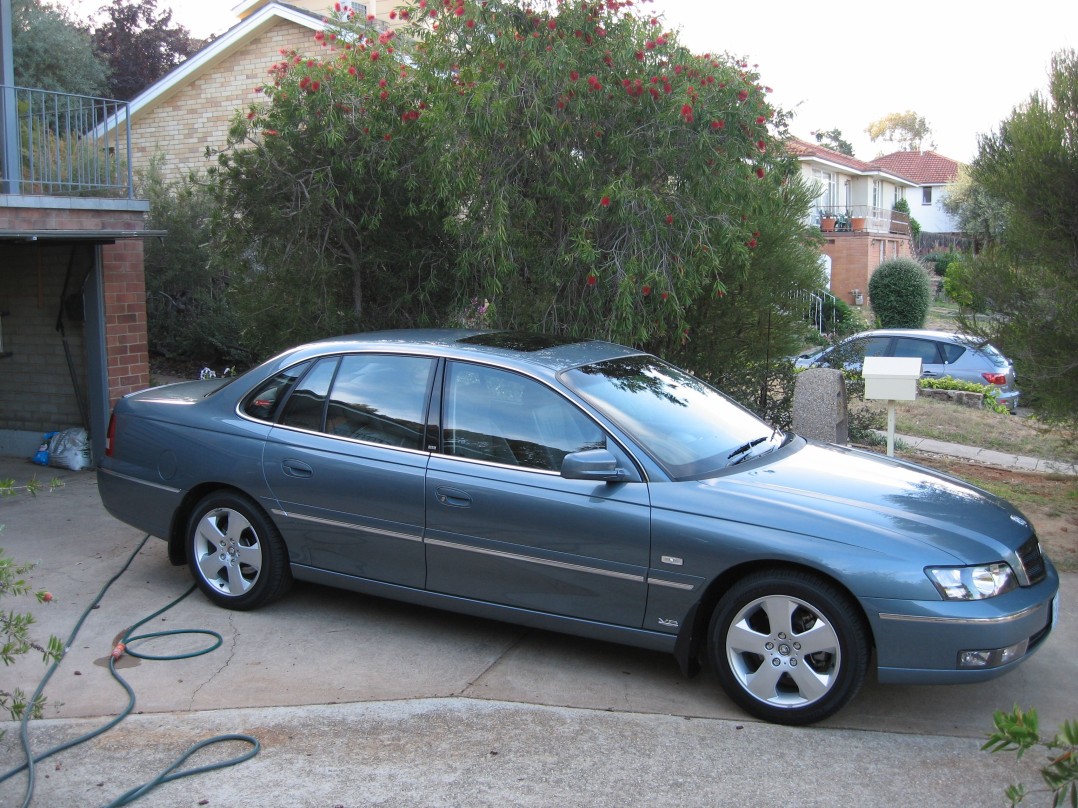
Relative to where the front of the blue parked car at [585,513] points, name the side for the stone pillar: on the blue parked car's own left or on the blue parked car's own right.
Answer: on the blue parked car's own left

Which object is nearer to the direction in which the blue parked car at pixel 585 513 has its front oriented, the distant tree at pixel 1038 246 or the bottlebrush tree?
the distant tree

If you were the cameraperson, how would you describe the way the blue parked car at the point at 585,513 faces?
facing the viewer and to the right of the viewer

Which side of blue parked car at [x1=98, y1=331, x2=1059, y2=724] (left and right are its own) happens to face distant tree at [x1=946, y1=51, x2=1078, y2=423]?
left

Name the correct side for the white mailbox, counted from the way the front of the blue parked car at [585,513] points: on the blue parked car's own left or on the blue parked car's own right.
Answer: on the blue parked car's own left

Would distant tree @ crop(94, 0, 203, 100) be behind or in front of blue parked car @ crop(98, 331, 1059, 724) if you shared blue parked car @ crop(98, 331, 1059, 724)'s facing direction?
behind
